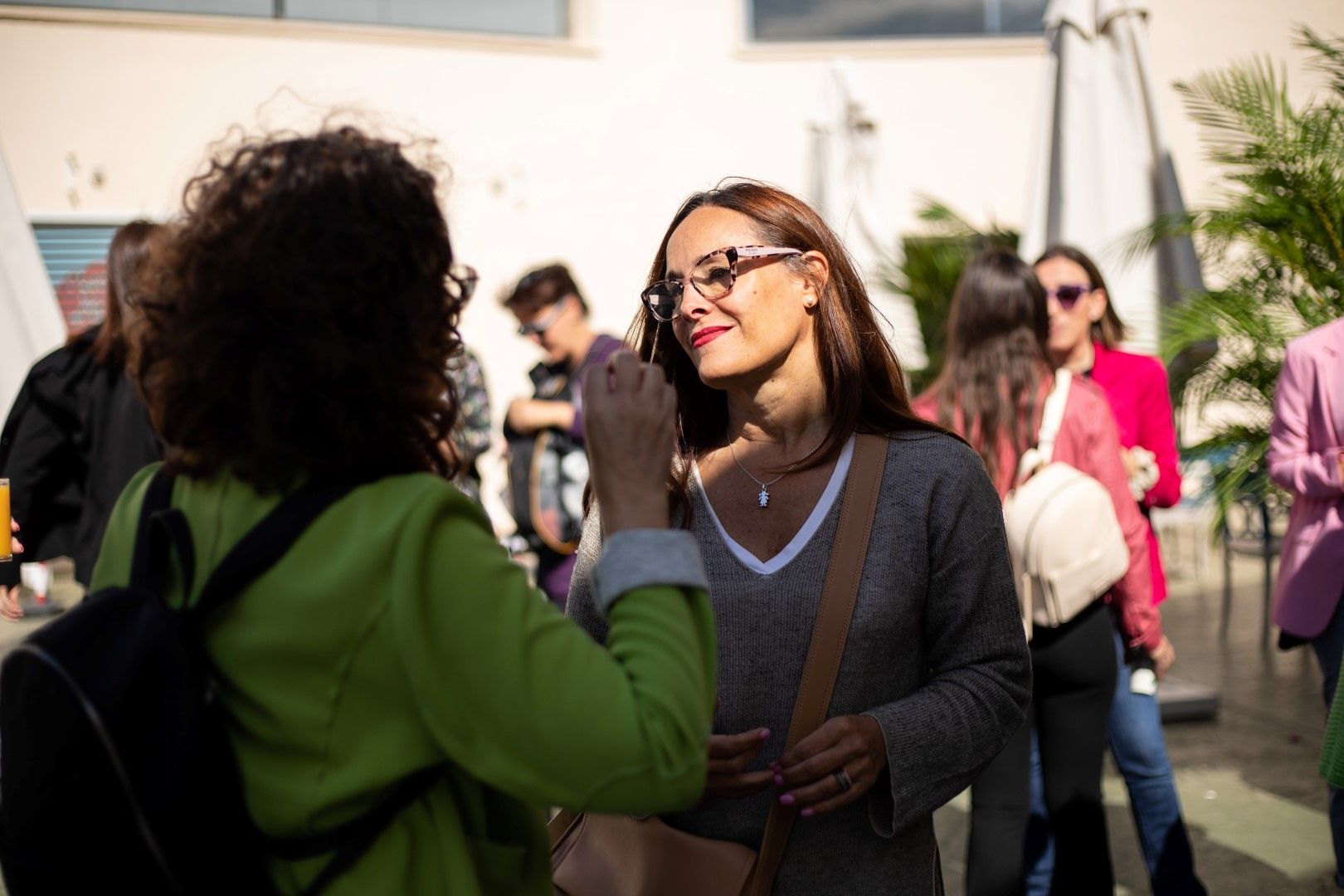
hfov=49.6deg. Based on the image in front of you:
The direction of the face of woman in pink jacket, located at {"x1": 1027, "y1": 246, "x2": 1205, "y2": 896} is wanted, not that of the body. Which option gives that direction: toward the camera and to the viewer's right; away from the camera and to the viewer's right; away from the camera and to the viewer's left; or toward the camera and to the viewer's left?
toward the camera and to the viewer's left

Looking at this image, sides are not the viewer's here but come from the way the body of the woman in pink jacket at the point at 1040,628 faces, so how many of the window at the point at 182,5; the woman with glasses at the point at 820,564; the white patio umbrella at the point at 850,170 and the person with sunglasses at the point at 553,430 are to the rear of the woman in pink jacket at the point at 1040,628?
1

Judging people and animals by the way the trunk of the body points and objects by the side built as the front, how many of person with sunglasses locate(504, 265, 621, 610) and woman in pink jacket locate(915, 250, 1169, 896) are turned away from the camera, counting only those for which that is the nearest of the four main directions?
1

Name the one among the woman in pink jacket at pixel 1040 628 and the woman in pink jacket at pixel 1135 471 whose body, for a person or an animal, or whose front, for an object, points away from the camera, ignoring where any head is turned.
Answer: the woman in pink jacket at pixel 1040 628

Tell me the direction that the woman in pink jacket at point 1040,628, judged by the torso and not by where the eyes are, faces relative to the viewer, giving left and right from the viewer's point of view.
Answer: facing away from the viewer

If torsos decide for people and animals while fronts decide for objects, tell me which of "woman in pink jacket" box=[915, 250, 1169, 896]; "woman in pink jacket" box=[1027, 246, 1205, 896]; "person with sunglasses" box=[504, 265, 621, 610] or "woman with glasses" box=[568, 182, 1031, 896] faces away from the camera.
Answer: "woman in pink jacket" box=[915, 250, 1169, 896]

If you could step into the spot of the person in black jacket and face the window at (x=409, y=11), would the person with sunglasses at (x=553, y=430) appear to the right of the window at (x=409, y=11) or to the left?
right

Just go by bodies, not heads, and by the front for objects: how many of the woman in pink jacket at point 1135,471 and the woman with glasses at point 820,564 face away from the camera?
0

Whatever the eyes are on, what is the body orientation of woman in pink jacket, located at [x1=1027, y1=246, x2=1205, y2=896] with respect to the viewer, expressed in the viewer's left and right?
facing the viewer and to the left of the viewer

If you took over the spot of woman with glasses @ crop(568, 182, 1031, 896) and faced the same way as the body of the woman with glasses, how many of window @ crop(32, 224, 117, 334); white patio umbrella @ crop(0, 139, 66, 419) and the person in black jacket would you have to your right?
3

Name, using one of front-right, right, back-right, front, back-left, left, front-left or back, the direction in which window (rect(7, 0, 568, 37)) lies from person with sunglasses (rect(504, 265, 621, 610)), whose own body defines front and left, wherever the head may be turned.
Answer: back-right

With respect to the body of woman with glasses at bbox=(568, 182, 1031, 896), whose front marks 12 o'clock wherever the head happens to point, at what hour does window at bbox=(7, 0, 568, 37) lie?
The window is roughly at 4 o'clock from the woman with glasses.

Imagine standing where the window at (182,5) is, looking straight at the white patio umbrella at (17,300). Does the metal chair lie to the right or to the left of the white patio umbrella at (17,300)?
left

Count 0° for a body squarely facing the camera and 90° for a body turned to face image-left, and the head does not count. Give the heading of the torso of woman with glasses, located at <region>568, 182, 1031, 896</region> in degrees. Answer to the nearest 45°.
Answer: approximately 45°

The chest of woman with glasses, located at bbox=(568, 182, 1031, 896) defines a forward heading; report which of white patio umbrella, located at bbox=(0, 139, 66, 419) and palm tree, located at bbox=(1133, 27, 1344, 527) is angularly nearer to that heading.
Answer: the white patio umbrella

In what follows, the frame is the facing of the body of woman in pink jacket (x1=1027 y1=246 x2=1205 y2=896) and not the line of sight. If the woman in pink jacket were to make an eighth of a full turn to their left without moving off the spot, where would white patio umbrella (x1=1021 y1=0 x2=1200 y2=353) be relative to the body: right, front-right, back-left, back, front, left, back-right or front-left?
back
